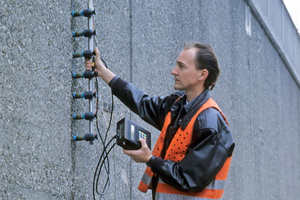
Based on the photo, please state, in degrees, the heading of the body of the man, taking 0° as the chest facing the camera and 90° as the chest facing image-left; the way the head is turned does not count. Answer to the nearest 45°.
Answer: approximately 45°

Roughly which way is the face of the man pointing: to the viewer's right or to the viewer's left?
to the viewer's left
